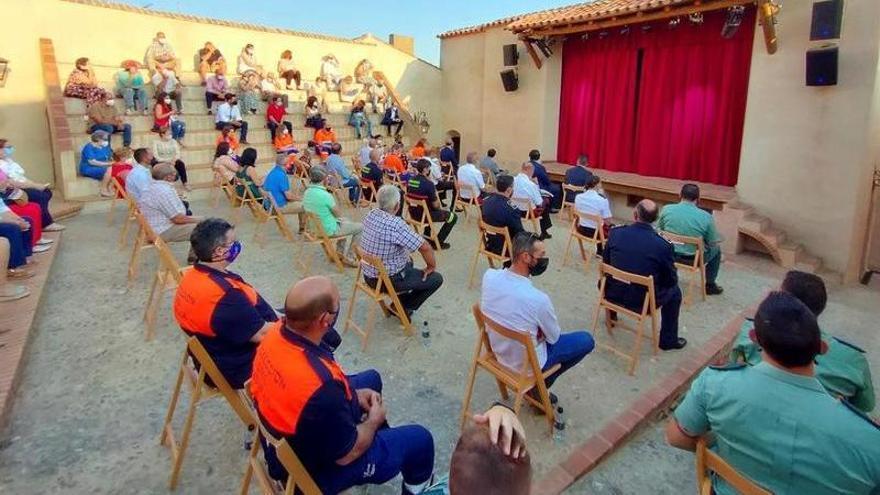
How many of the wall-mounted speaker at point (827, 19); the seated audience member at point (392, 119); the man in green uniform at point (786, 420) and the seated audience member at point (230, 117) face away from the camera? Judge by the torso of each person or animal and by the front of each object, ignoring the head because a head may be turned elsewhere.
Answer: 1

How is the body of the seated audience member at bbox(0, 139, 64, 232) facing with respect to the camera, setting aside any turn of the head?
to the viewer's right

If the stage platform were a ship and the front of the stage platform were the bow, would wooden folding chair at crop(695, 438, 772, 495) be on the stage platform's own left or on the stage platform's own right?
on the stage platform's own left

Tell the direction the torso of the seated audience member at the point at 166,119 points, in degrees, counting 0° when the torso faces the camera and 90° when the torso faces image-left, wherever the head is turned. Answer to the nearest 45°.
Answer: approximately 315°

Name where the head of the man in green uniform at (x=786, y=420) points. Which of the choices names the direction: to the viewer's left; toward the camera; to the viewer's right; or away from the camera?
away from the camera

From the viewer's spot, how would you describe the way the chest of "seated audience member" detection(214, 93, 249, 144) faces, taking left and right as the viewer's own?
facing the viewer and to the right of the viewer

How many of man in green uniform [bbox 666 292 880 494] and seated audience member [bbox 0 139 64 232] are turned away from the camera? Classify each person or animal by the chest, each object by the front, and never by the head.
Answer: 1

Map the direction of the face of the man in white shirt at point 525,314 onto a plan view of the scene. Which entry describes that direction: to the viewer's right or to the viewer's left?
to the viewer's right

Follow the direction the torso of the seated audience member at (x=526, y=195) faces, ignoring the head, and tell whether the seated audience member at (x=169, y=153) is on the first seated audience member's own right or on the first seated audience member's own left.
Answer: on the first seated audience member's own left

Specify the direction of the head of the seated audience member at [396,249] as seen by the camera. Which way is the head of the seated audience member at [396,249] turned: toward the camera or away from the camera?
away from the camera

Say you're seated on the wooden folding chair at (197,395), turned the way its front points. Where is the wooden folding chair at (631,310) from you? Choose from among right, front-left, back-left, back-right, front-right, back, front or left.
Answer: front-right

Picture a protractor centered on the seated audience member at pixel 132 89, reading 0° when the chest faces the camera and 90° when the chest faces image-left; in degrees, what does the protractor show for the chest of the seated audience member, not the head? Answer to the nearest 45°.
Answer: approximately 315°

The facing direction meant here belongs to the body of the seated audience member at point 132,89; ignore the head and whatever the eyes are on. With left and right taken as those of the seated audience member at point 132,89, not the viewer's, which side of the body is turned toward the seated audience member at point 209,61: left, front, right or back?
left

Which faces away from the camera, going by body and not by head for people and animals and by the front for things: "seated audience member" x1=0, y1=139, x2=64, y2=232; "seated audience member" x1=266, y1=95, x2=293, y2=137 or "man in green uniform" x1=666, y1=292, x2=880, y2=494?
the man in green uniform

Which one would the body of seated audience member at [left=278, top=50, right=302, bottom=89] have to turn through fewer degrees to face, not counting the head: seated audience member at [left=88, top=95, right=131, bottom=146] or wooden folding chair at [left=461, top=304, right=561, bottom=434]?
the wooden folding chair

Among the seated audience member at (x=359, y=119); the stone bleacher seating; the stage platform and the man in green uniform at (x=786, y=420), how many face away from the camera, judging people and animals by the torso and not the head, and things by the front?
1

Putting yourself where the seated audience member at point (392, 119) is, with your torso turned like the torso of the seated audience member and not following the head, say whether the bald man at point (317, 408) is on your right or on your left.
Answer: on your right

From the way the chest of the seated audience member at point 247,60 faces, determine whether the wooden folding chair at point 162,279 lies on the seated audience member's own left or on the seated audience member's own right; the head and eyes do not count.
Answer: on the seated audience member's own right

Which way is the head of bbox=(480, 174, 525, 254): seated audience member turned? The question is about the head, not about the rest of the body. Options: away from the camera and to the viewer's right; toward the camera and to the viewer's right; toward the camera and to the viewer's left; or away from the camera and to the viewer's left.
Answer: away from the camera and to the viewer's right

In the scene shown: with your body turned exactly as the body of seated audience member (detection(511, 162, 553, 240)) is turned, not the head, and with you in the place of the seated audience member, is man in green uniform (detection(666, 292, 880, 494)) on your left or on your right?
on your right

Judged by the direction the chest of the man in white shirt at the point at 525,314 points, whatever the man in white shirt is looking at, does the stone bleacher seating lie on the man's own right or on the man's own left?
on the man's own left

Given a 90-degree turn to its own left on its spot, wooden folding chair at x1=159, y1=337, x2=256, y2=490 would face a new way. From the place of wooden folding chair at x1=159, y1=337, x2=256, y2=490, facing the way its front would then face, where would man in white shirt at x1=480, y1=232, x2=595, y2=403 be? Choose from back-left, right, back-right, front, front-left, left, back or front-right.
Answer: back-right

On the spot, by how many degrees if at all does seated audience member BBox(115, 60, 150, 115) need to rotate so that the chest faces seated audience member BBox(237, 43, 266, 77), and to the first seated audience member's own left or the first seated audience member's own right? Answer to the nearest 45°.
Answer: approximately 90° to the first seated audience member's own left

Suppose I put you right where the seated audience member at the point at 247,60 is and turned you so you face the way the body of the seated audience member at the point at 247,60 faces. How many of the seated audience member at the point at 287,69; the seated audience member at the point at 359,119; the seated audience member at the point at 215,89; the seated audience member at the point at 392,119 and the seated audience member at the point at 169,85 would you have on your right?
2

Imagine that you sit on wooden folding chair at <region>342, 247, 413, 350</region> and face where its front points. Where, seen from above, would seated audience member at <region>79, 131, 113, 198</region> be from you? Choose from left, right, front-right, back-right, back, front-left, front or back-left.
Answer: left

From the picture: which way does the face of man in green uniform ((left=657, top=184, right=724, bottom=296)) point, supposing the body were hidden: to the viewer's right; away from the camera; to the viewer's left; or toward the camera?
away from the camera
